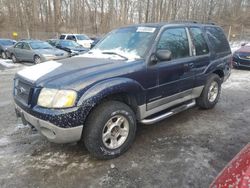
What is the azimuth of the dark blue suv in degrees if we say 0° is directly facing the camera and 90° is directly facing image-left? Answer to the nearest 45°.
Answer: approximately 45°

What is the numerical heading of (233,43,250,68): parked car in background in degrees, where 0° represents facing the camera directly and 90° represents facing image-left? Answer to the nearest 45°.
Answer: approximately 45°

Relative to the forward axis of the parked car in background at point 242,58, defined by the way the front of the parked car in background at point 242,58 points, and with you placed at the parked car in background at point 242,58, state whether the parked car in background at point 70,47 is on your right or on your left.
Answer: on your right

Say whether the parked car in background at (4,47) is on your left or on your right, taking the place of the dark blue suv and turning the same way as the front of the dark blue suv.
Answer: on your right
